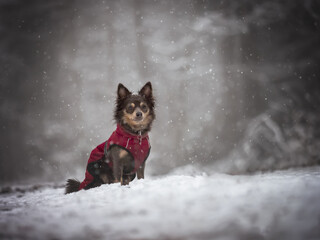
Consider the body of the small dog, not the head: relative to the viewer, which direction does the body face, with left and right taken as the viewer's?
facing the viewer and to the right of the viewer
